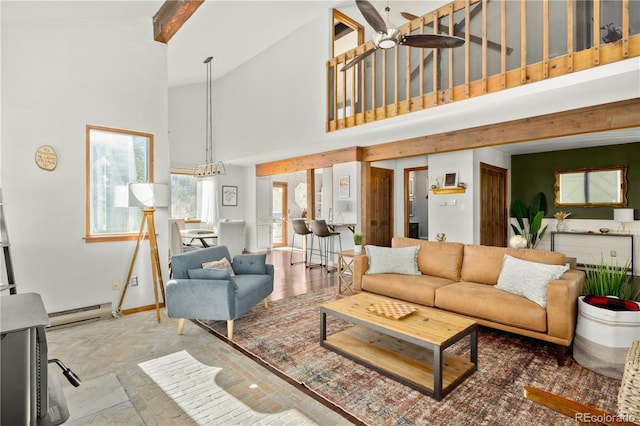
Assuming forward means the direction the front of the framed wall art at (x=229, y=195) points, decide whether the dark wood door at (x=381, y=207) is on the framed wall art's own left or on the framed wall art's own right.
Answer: on the framed wall art's own left

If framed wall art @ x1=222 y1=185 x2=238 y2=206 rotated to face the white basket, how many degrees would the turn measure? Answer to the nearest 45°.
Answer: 0° — it already faces it

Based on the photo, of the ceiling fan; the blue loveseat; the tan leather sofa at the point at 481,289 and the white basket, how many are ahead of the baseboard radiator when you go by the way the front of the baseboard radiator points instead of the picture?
4

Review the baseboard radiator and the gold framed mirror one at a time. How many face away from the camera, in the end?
0

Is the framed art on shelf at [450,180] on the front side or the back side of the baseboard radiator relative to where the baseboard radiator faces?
on the front side

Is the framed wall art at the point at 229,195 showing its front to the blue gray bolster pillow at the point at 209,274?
yes

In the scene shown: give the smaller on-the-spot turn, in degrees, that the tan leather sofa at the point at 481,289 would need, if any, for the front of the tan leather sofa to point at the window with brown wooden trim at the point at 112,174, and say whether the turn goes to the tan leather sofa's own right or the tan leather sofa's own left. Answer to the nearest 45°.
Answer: approximately 45° to the tan leather sofa's own right

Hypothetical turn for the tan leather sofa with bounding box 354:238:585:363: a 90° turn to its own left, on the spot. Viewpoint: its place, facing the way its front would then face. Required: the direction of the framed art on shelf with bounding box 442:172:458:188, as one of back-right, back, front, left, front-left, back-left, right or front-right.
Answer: back-left

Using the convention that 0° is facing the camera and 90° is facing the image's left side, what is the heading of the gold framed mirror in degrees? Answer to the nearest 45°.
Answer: approximately 45°

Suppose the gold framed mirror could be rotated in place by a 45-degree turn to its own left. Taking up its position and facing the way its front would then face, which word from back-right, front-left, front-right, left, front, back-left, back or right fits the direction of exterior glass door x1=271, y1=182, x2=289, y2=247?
right

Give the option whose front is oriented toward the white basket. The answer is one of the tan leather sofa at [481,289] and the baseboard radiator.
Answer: the baseboard radiator

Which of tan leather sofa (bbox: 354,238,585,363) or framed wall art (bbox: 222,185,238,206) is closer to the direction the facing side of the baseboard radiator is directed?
the tan leather sofa

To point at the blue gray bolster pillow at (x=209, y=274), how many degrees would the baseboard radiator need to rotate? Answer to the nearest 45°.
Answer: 0° — it already faces it

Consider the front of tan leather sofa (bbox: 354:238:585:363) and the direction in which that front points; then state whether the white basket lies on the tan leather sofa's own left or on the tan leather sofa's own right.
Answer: on the tan leather sofa's own left
